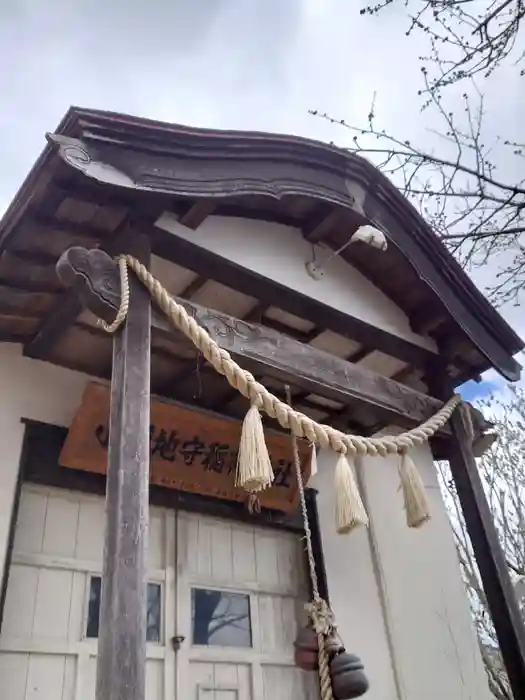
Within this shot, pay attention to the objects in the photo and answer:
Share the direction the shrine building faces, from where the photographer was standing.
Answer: facing the viewer and to the right of the viewer

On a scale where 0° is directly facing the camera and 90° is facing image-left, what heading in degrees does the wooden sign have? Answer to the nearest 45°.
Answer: approximately 315°
